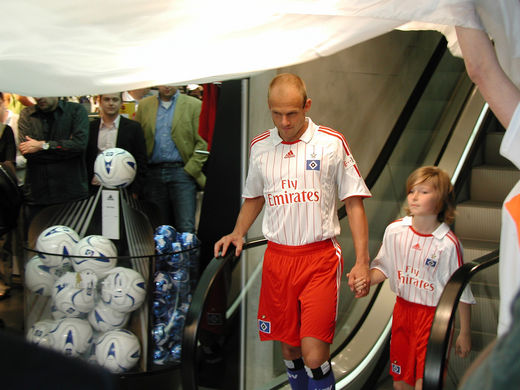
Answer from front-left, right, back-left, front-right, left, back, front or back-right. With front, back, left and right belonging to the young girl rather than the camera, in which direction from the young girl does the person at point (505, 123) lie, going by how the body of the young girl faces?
front-left

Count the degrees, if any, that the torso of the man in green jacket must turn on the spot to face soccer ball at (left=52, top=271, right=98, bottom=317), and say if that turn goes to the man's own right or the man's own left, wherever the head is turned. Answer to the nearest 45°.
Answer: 0° — they already face it

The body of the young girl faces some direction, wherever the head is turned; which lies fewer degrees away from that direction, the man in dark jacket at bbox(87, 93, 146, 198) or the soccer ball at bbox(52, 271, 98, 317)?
the soccer ball

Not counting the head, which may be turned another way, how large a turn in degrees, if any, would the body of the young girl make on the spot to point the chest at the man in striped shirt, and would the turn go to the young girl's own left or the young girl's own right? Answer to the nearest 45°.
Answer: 0° — they already face them

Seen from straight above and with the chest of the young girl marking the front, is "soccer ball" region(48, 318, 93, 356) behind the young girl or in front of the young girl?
in front

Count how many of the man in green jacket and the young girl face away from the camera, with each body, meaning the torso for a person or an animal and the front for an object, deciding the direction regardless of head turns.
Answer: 0

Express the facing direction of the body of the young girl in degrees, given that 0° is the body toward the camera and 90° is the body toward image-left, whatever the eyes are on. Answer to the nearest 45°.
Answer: approximately 45°

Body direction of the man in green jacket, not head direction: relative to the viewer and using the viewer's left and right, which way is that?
facing the viewer

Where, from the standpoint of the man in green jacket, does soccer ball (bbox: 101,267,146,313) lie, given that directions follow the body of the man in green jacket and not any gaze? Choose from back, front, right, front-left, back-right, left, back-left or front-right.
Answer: front

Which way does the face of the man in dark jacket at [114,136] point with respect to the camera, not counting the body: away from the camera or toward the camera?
toward the camera

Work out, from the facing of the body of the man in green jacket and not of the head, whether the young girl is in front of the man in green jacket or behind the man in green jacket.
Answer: in front

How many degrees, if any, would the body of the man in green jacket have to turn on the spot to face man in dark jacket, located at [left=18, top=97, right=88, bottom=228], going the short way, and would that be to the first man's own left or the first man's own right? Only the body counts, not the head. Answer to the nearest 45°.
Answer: approximately 90° to the first man's own right

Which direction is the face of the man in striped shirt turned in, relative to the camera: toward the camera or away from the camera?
toward the camera

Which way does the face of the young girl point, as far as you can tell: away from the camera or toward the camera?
toward the camera

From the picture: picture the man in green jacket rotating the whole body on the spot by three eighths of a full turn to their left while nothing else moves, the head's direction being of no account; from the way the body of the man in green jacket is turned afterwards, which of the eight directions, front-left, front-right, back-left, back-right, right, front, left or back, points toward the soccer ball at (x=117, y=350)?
back-right
